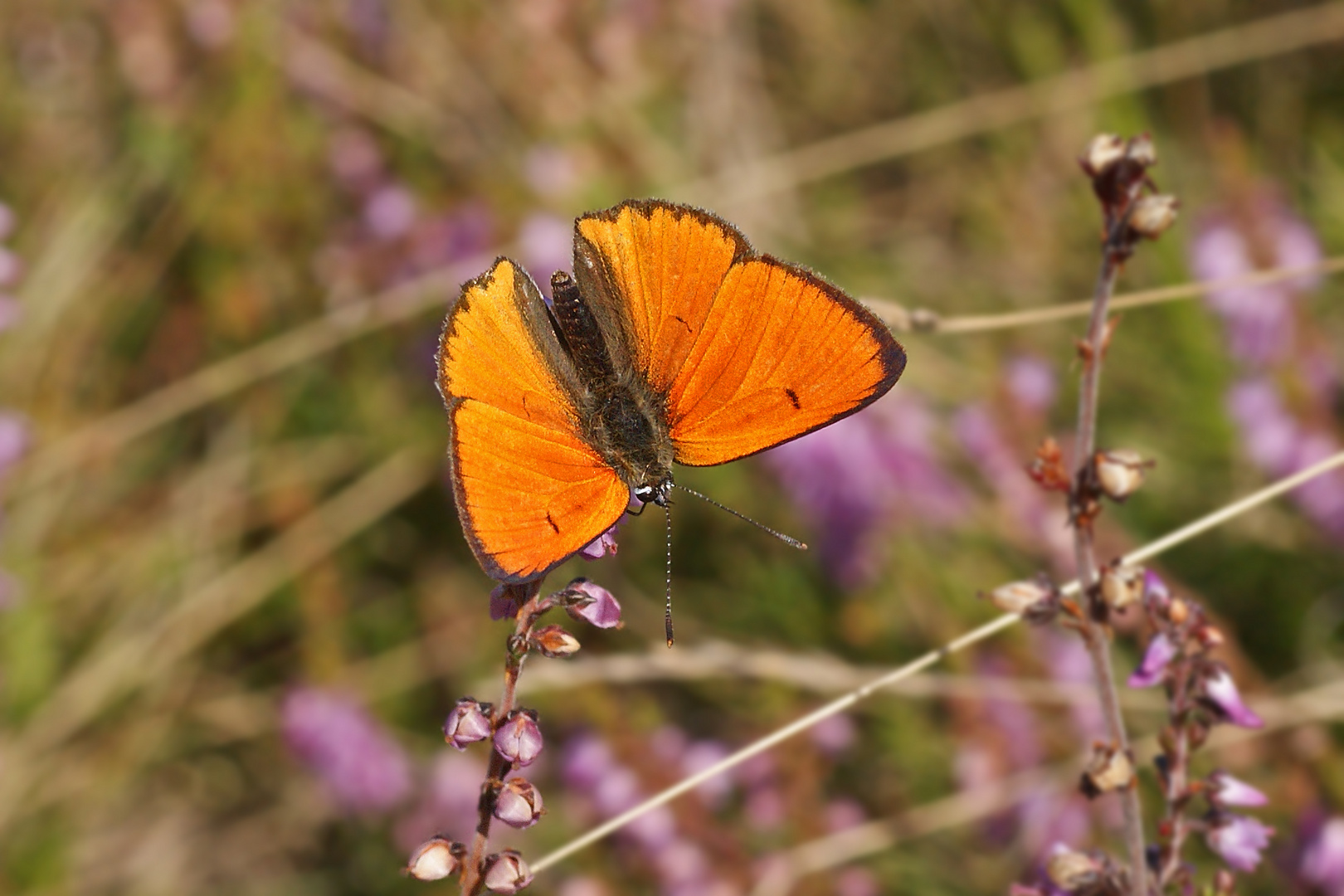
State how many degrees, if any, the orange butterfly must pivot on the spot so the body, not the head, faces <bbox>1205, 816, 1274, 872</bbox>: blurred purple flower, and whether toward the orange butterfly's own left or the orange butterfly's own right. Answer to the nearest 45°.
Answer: approximately 45° to the orange butterfly's own left

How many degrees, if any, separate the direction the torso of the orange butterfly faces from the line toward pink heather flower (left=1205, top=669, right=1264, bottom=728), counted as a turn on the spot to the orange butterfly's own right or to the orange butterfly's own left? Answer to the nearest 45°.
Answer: approximately 45° to the orange butterfly's own left

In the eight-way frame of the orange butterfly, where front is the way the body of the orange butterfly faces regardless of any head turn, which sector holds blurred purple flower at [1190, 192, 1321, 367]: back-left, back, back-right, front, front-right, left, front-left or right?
left

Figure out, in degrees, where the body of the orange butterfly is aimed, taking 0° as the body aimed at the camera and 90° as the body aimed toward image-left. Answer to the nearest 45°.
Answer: approximately 315°
